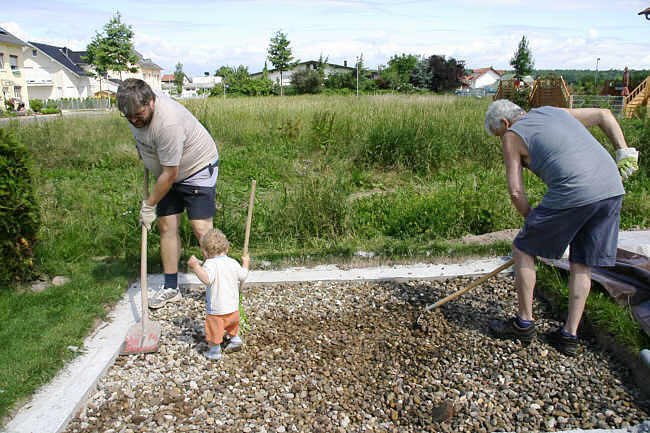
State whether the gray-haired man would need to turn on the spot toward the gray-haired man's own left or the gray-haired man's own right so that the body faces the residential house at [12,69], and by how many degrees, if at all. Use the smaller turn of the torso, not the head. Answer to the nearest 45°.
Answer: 0° — they already face it

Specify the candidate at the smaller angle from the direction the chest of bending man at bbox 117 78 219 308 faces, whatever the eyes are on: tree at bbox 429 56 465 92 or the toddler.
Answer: the toddler

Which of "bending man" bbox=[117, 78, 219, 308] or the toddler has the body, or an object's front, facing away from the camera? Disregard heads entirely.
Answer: the toddler

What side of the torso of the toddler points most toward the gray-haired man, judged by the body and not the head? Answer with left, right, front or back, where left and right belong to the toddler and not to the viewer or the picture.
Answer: right

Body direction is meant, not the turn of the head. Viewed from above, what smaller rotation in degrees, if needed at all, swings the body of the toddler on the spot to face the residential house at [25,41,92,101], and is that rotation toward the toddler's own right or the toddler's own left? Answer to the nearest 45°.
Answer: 0° — they already face it

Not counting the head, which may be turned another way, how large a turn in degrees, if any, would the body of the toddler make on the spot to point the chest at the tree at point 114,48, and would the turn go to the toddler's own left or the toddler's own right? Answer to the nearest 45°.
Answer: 0° — they already face it

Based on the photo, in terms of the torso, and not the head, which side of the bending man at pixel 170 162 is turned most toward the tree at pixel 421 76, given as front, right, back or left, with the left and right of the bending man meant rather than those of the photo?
back

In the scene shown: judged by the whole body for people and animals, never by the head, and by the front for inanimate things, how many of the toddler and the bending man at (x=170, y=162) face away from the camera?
1

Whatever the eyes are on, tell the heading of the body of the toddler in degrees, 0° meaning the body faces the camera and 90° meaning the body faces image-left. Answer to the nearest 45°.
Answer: approximately 180°
